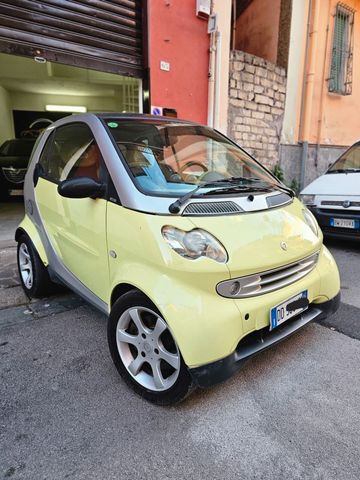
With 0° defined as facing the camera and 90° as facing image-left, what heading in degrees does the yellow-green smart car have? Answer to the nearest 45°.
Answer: approximately 315°

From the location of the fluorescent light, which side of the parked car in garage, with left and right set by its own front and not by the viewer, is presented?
back

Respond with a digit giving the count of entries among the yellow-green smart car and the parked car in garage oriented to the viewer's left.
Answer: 0

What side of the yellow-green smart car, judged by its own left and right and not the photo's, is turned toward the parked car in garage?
back

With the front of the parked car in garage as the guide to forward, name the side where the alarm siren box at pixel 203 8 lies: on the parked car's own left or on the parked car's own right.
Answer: on the parked car's own left

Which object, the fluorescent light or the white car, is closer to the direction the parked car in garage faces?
the white car

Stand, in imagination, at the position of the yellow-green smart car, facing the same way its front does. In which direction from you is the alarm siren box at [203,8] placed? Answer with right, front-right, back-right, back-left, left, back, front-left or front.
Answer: back-left

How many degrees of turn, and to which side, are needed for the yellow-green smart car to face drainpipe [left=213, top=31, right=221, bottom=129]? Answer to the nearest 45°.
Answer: approximately 135° to its left

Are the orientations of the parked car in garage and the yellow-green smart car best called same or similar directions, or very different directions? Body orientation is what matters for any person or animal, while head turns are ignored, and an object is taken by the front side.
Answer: same or similar directions

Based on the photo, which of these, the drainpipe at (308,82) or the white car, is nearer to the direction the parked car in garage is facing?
the white car

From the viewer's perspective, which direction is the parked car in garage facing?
toward the camera

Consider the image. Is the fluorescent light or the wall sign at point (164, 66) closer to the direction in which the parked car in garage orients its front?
the wall sign

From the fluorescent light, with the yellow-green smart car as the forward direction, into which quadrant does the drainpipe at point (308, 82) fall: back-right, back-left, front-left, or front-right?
front-left

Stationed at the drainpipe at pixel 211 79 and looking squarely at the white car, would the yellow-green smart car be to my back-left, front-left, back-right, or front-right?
front-right
